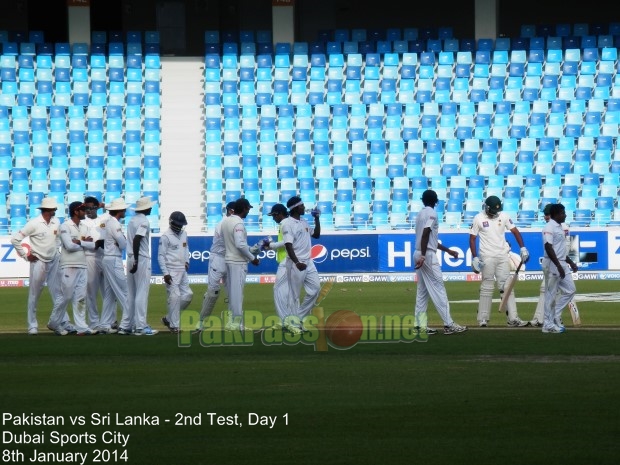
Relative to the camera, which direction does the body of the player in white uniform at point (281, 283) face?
to the viewer's left

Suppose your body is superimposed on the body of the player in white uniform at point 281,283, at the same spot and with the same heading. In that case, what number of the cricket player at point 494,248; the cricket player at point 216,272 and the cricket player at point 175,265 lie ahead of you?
2

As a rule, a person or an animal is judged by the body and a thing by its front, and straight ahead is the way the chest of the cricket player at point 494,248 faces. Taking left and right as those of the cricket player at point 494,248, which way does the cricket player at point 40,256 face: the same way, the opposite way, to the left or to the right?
to the left

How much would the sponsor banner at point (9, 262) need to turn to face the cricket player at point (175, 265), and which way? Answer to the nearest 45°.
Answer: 0° — it already faces them

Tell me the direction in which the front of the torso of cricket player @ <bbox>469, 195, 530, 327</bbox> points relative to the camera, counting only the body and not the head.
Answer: toward the camera

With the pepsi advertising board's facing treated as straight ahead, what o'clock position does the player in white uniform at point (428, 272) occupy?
The player in white uniform is roughly at 12 o'clock from the pepsi advertising board.

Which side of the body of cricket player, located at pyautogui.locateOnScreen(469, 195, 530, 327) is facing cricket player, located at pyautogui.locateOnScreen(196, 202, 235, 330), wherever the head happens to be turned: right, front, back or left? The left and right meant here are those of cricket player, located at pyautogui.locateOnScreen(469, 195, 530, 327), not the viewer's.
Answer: right

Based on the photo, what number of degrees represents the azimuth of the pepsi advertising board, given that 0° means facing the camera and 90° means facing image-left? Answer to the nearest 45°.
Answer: approximately 0°

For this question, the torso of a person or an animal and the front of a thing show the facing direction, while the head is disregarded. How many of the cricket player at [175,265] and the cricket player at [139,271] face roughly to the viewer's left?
0

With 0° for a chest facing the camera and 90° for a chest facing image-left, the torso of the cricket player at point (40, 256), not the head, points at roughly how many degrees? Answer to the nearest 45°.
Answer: approximately 315°

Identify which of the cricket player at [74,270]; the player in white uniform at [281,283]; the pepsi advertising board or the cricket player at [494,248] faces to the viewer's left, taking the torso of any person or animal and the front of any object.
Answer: the player in white uniform

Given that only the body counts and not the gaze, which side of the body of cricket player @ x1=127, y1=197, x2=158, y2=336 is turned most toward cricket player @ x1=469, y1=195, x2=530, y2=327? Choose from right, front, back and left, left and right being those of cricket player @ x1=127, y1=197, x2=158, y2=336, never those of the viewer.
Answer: front

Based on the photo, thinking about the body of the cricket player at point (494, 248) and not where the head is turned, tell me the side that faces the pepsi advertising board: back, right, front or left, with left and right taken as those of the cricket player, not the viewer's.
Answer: back
